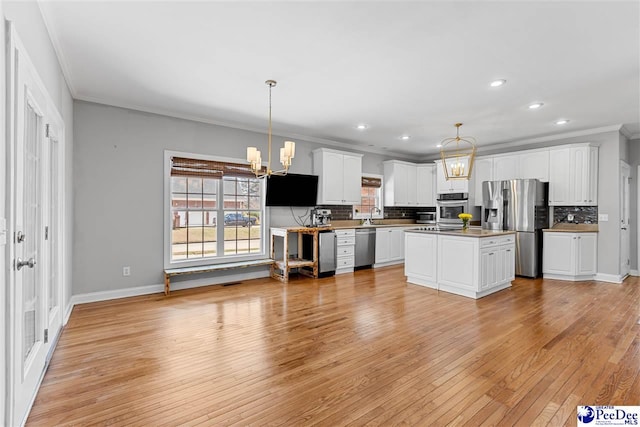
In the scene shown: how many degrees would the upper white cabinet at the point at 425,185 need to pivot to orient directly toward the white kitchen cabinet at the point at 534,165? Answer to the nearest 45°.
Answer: approximately 45° to its left

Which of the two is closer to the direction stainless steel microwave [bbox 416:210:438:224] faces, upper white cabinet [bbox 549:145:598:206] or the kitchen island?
the kitchen island

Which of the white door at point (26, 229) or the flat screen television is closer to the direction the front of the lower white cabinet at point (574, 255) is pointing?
the white door

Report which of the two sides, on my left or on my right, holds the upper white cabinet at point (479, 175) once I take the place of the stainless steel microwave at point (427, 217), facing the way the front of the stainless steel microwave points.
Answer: on my left

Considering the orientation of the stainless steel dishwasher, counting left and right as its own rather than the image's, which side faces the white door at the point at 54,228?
right

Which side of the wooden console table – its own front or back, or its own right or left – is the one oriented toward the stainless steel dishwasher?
left

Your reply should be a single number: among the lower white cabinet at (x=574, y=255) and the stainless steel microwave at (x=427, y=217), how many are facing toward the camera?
2

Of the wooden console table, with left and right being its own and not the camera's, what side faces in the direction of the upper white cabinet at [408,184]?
left

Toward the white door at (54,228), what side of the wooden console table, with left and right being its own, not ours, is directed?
right
